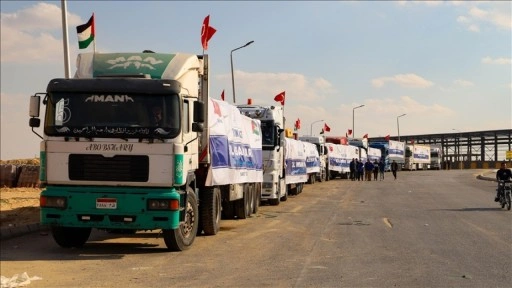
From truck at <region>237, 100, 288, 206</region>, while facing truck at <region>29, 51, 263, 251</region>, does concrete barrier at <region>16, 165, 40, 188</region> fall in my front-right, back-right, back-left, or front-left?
back-right

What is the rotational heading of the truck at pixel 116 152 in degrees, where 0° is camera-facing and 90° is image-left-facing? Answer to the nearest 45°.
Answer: approximately 0°

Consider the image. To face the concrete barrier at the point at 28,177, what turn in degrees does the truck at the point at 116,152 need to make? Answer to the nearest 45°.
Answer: approximately 180°

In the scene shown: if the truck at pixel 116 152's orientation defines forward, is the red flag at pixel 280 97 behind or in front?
behind

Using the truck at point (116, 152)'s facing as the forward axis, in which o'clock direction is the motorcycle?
The motorcycle is roughly at 8 o'clock from the truck.

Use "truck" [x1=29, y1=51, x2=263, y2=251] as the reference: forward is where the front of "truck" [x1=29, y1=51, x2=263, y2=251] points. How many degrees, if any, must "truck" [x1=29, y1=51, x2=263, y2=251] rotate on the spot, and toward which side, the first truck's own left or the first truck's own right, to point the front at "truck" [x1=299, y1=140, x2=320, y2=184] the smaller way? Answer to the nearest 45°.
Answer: approximately 180°

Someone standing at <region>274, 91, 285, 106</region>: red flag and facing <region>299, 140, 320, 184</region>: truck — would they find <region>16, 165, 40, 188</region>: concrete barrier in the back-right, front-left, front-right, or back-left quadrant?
back-left

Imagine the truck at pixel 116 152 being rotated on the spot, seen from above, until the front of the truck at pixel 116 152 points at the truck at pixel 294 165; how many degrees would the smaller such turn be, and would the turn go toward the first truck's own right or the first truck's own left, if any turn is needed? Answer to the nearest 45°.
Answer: approximately 180°
